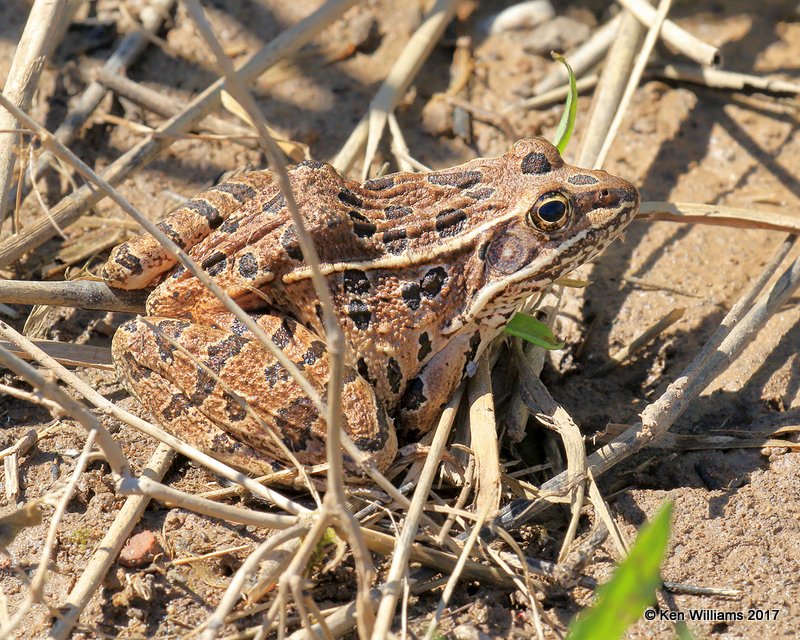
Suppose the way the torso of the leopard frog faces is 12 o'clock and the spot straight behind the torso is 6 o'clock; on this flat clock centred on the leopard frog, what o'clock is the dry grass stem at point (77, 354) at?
The dry grass stem is roughly at 7 o'clock from the leopard frog.

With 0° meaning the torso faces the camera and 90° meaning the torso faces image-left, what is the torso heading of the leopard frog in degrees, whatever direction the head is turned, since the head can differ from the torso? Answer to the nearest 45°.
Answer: approximately 270°

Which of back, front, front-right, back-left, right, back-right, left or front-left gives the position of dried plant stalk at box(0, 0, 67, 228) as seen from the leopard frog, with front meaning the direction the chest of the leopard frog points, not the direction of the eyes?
back

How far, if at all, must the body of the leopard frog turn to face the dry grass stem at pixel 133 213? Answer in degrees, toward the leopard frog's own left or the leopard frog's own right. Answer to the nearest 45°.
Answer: approximately 135° to the leopard frog's own right
